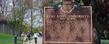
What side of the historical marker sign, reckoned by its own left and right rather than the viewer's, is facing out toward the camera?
front
